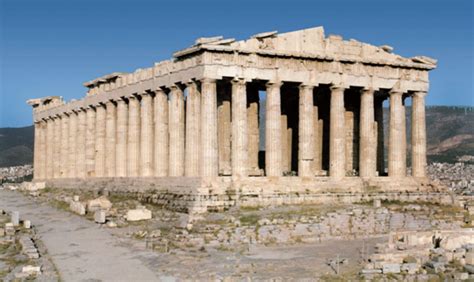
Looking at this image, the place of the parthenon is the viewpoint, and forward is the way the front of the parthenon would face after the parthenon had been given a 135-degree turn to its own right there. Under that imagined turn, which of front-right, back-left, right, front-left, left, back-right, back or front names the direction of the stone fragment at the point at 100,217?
front-left

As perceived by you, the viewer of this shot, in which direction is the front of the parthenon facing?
facing the viewer and to the right of the viewer

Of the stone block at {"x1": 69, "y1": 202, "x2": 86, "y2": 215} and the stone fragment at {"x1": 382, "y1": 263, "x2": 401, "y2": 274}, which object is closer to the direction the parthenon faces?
the stone fragment

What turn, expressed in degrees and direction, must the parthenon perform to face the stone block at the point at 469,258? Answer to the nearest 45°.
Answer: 0° — it already faces it

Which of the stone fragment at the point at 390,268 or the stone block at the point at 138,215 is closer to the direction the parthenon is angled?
the stone fragment

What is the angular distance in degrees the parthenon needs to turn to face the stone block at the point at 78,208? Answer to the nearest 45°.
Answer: approximately 135° to its right

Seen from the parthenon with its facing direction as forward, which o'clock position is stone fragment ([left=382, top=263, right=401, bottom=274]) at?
The stone fragment is roughly at 1 o'clock from the parthenon.
